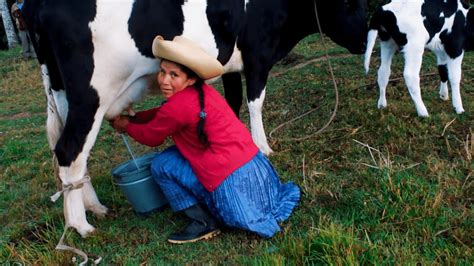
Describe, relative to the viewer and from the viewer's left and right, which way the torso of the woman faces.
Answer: facing to the left of the viewer

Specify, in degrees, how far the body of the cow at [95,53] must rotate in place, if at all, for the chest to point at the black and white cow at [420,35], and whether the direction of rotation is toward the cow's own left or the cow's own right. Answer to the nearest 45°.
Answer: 0° — it already faces it

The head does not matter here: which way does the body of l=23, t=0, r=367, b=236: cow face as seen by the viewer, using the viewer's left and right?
facing away from the viewer and to the right of the viewer

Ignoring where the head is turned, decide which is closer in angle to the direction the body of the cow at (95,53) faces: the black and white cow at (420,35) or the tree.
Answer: the black and white cow

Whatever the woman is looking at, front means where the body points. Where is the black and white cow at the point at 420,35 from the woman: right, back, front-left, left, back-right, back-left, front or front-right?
back-right

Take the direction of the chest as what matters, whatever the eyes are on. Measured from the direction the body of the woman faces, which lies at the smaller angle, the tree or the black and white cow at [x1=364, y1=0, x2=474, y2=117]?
the tree

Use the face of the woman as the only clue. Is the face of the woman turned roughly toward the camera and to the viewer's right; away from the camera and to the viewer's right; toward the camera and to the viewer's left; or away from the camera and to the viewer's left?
toward the camera and to the viewer's left

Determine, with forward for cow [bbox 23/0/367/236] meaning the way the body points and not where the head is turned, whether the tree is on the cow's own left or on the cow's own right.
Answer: on the cow's own left

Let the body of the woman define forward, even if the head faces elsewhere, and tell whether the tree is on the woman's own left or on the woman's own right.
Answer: on the woman's own right
